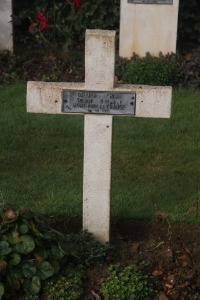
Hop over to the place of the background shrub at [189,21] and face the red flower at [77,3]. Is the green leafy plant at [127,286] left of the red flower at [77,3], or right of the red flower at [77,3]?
left

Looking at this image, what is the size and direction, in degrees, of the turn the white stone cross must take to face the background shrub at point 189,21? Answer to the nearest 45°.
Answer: approximately 180°

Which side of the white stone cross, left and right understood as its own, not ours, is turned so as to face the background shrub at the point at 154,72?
back

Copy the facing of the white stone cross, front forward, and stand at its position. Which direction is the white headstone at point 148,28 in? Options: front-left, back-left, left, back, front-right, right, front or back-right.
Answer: back

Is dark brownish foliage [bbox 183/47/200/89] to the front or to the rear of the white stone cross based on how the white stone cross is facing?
to the rear

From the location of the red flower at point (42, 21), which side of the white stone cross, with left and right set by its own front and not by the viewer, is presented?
back

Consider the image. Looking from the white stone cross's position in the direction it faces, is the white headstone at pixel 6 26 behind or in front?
behind

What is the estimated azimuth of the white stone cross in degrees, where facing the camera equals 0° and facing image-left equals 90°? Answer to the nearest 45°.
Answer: approximately 0°
